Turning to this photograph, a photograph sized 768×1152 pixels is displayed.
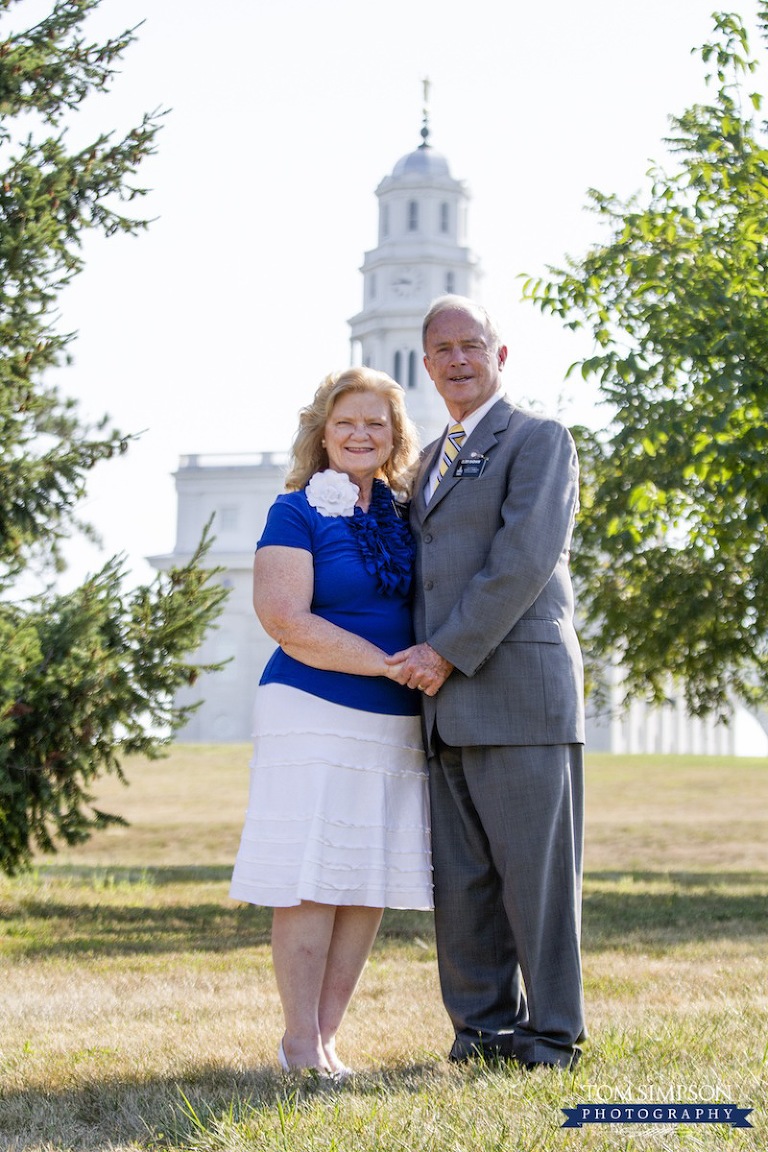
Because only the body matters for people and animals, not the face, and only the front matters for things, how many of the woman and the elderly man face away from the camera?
0

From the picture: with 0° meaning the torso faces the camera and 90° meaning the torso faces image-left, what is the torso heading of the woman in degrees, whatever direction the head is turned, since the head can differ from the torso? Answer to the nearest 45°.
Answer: approximately 315°

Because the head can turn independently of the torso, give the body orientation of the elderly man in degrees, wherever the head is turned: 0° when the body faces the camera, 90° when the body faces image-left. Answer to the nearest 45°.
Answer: approximately 45°

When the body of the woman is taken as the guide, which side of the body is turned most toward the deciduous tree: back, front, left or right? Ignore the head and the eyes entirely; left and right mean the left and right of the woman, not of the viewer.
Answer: left
